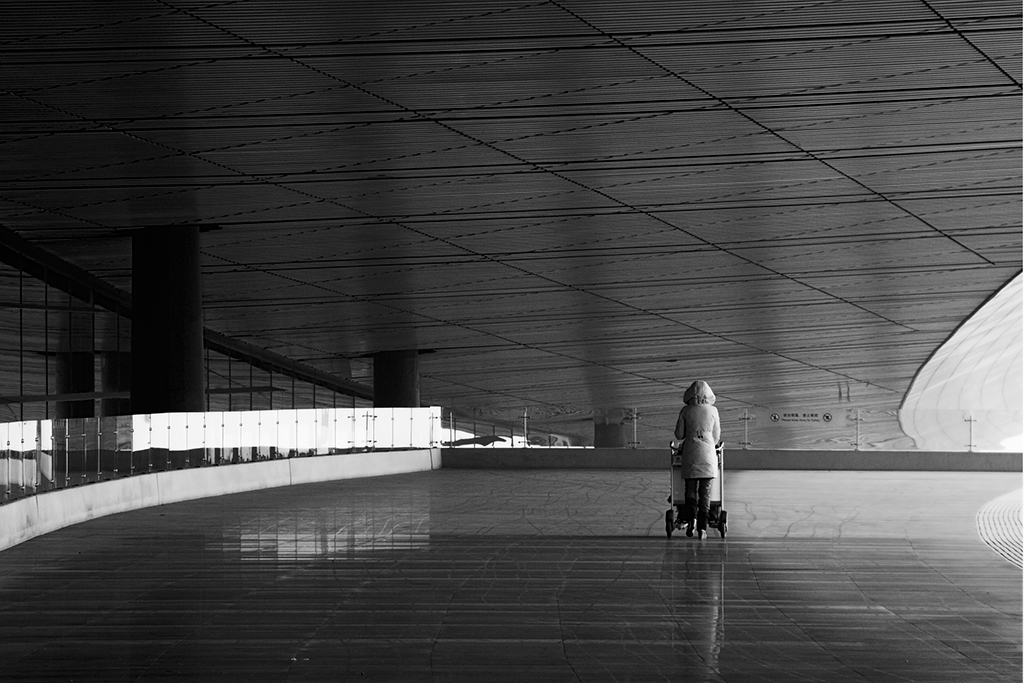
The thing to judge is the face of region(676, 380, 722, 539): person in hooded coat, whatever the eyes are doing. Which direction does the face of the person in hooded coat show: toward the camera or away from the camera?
away from the camera

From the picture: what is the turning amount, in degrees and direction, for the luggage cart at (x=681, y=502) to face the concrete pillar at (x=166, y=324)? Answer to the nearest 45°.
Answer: approximately 45° to its left

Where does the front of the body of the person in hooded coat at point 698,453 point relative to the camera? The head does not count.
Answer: away from the camera

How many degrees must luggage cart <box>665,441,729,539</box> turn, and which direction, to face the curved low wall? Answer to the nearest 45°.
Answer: approximately 45° to its left

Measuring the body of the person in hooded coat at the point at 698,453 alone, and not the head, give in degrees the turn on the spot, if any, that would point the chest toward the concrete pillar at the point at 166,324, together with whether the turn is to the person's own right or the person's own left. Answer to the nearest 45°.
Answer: approximately 45° to the person's own left

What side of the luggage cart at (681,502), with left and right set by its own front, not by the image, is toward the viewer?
back

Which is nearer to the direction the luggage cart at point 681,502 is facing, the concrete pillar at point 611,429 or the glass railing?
the concrete pillar
